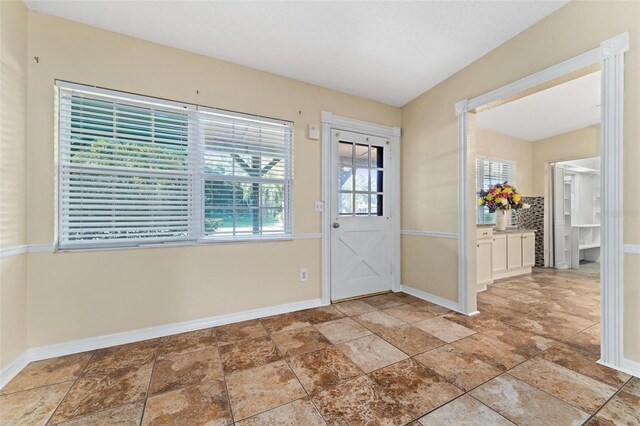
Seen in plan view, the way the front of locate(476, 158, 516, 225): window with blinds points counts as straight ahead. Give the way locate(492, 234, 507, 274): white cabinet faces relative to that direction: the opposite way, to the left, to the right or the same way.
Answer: the same way

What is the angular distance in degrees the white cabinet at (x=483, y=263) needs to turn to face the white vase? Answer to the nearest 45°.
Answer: approximately 135° to its left

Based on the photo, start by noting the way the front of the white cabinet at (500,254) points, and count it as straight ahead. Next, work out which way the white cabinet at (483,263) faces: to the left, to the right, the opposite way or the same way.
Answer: the same way

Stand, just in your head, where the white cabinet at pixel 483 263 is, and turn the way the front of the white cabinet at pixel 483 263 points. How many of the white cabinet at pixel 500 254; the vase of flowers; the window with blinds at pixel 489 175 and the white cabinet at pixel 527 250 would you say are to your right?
0

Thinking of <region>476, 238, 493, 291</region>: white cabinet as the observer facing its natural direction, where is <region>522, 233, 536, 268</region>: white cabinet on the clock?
<region>522, 233, 536, 268</region>: white cabinet is roughly at 8 o'clock from <region>476, 238, 493, 291</region>: white cabinet.

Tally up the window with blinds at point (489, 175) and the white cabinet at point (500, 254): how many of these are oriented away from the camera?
0

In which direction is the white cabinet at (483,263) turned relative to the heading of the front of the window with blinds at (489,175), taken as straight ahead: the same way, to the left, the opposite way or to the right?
the same way

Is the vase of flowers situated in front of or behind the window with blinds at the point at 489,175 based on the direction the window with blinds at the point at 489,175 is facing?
in front

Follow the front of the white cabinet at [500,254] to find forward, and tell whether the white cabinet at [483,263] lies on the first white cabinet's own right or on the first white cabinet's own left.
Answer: on the first white cabinet's own right

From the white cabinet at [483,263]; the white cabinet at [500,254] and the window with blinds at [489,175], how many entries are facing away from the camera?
0

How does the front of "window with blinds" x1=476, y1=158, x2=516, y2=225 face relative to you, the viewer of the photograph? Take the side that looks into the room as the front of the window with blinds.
facing the viewer and to the right of the viewer

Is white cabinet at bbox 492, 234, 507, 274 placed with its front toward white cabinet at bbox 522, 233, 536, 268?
no
